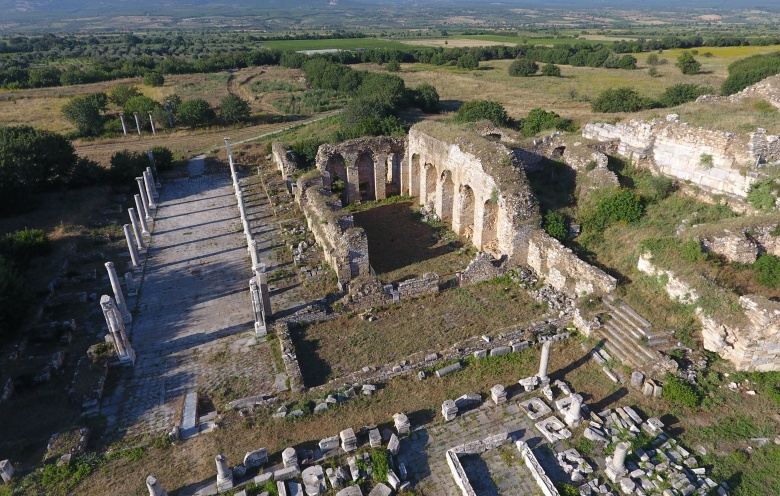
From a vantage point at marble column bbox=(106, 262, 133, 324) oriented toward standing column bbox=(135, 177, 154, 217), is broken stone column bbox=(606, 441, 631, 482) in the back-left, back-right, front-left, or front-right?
back-right

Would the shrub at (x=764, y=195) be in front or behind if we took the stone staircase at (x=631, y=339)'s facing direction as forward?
behind

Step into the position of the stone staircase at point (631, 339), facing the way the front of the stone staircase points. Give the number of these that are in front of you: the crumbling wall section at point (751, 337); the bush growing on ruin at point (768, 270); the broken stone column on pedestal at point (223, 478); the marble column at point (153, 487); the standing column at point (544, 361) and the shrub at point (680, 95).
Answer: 3

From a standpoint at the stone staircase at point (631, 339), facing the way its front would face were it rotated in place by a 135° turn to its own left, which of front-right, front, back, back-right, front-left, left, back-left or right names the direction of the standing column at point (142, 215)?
back

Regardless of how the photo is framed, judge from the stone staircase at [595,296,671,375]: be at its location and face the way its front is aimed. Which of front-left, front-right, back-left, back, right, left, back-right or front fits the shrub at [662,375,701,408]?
left

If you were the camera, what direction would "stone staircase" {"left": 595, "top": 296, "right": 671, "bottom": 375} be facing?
facing the viewer and to the left of the viewer

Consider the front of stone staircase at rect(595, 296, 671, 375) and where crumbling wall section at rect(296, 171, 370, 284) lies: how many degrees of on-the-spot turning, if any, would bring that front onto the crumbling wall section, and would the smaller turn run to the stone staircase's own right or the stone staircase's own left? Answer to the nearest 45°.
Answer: approximately 45° to the stone staircase's own right

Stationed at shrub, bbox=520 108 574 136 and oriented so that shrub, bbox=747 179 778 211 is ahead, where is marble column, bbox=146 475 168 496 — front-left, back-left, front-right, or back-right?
front-right

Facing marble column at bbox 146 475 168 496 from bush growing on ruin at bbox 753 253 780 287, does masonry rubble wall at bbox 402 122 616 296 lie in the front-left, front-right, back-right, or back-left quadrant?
front-right

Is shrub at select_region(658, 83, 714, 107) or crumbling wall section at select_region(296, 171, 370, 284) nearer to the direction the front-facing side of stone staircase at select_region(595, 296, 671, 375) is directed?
the crumbling wall section

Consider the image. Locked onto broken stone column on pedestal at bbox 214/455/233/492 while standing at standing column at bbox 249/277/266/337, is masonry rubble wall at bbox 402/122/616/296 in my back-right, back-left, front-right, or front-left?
back-left

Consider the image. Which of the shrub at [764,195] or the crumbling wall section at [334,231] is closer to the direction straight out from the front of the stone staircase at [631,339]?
the crumbling wall section

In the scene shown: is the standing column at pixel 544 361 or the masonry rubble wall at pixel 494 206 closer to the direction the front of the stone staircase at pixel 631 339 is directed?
the standing column

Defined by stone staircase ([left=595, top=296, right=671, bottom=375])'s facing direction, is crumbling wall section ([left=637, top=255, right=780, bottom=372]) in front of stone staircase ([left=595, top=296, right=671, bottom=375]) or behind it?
behind

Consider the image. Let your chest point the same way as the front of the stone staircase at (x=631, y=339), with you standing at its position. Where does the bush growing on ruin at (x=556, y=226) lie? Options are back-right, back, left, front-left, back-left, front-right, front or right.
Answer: right

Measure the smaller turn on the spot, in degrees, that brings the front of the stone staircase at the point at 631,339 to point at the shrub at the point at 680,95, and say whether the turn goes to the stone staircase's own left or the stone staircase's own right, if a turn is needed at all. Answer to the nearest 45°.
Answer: approximately 135° to the stone staircase's own right
